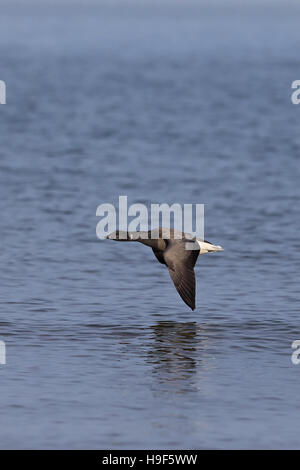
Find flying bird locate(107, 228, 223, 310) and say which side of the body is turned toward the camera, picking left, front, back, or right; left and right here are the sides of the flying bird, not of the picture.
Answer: left
